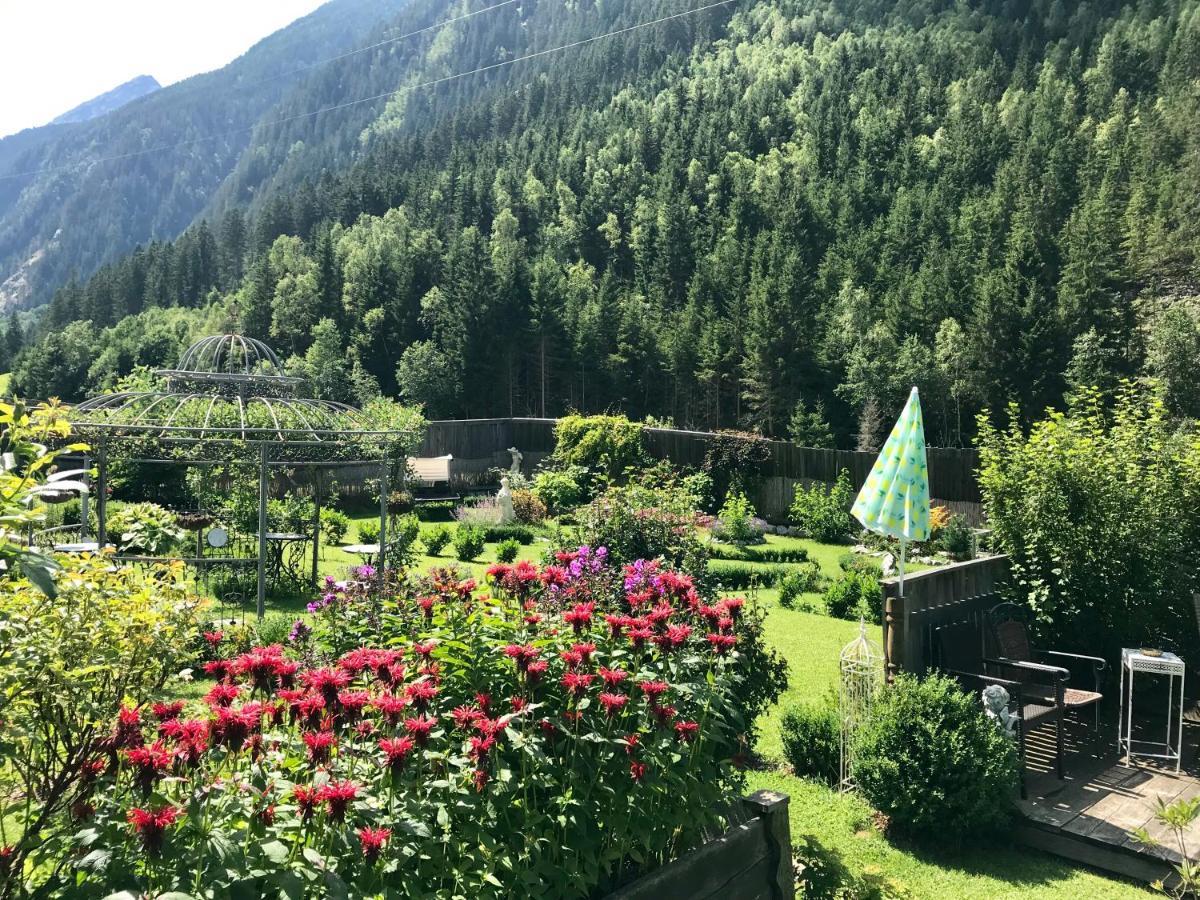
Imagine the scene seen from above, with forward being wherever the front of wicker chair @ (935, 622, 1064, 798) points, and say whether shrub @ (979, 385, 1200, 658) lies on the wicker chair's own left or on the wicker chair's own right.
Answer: on the wicker chair's own left

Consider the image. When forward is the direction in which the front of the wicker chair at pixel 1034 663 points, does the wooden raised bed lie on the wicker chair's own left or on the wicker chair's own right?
on the wicker chair's own right

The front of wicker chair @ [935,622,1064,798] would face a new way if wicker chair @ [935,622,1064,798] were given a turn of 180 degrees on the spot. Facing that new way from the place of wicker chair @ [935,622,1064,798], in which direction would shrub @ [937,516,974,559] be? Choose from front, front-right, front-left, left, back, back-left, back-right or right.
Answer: front-right

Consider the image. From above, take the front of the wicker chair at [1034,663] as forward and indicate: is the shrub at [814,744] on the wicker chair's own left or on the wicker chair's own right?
on the wicker chair's own right

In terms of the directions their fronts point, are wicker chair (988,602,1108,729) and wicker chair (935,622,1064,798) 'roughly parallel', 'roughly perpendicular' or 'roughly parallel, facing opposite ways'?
roughly parallel

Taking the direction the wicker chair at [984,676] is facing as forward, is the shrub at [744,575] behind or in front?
behind

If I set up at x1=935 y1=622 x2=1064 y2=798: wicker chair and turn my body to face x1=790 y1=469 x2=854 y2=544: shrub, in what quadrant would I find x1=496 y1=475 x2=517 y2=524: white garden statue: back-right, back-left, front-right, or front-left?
front-left

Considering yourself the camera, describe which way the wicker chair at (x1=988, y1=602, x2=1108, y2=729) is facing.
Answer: facing the viewer and to the right of the viewer
